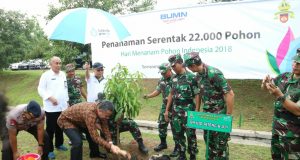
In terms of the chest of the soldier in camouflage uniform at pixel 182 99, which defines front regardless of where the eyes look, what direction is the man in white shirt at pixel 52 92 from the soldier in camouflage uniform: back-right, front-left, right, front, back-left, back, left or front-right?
front-right

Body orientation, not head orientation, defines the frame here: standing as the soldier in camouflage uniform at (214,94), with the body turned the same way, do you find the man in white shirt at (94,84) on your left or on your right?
on your right

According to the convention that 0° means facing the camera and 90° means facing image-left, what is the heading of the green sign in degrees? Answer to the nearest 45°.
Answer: approximately 0°
